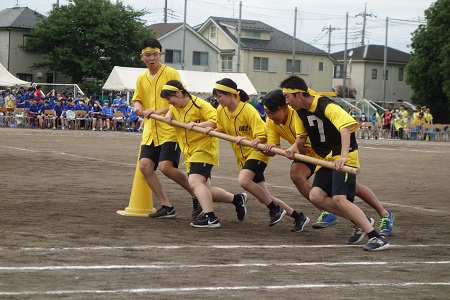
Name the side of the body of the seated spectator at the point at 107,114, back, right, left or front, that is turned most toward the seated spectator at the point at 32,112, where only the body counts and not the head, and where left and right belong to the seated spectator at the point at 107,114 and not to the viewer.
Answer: right

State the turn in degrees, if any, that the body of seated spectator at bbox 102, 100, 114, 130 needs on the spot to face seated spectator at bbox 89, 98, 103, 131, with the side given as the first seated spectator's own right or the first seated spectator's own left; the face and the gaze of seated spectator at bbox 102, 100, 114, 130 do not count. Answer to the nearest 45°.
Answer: approximately 45° to the first seated spectator's own right

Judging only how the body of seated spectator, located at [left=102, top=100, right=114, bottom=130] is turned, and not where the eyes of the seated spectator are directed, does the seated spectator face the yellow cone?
yes

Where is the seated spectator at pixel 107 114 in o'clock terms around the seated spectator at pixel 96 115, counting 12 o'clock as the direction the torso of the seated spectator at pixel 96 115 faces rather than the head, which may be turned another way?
the seated spectator at pixel 107 114 is roughly at 8 o'clock from the seated spectator at pixel 96 115.

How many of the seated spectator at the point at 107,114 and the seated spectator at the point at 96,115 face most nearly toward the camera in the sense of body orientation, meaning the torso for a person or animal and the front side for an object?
2

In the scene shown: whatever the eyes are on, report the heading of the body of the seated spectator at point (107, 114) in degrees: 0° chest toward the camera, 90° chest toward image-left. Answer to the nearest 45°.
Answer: approximately 0°
